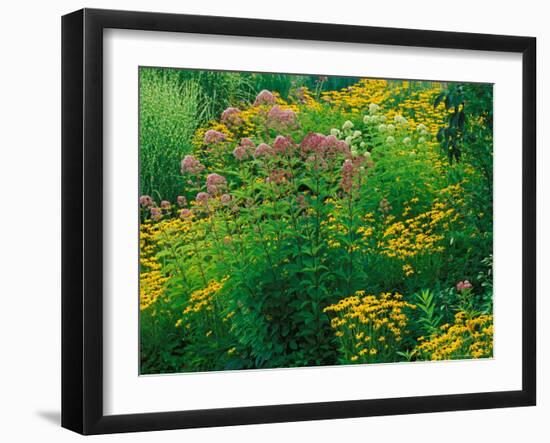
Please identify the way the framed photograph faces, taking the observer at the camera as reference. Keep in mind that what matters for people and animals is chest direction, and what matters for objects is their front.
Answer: facing the viewer and to the right of the viewer
